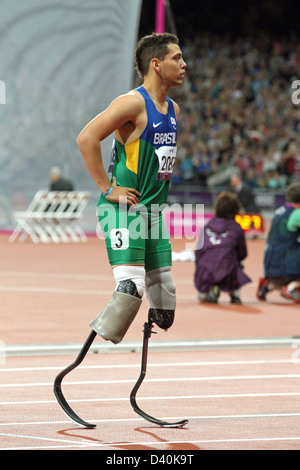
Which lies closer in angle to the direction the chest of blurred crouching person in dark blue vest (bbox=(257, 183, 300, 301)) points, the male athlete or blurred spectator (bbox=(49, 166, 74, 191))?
the blurred spectator

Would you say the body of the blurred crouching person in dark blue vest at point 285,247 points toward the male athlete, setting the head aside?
no

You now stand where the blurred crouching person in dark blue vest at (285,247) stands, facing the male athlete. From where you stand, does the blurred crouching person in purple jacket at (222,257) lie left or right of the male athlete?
right

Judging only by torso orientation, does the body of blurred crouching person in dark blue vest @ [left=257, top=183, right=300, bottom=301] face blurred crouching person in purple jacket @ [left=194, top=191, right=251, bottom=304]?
no

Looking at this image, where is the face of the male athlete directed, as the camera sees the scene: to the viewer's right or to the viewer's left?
to the viewer's right

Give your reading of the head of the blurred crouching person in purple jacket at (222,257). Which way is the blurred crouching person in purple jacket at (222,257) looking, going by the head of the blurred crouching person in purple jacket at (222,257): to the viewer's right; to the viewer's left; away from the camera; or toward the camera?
away from the camera
